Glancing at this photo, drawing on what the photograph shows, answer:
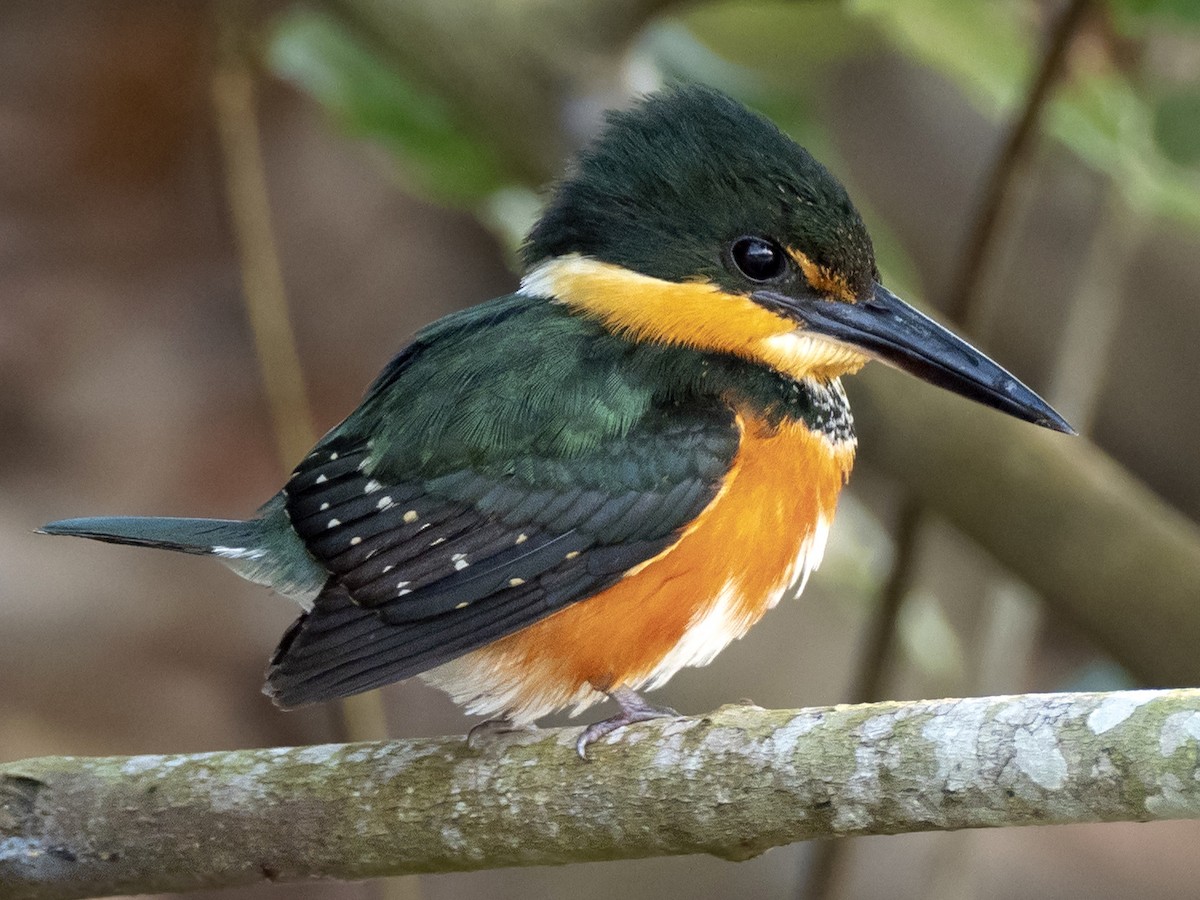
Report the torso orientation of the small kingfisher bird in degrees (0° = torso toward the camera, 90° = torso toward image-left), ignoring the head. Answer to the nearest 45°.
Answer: approximately 270°

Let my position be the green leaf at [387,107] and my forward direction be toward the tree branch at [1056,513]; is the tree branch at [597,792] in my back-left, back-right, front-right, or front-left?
front-right

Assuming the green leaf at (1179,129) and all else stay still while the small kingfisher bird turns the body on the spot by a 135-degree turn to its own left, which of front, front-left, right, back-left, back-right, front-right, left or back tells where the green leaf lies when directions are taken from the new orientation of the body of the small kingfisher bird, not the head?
front-right

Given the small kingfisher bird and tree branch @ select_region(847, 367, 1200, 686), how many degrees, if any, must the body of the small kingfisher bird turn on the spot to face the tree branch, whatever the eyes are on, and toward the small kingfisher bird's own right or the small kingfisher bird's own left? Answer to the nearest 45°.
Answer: approximately 45° to the small kingfisher bird's own left
